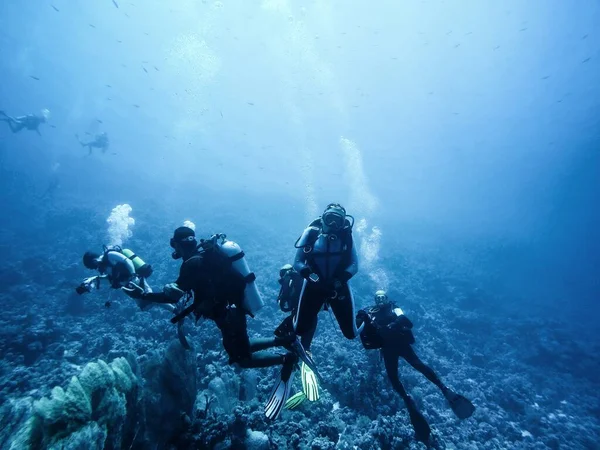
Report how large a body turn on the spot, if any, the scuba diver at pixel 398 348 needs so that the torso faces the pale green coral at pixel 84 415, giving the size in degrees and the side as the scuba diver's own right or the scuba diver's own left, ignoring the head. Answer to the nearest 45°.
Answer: approximately 45° to the scuba diver's own right

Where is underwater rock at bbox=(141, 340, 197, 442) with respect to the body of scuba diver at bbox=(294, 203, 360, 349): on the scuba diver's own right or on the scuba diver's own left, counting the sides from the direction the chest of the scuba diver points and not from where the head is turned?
on the scuba diver's own right

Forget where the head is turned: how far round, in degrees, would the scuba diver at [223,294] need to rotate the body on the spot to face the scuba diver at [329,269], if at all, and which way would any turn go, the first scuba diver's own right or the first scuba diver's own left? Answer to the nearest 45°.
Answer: approximately 180°

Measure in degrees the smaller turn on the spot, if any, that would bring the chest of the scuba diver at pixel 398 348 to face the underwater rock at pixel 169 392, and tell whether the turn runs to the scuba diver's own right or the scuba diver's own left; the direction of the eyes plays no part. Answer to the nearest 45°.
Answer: approximately 45° to the scuba diver's own right

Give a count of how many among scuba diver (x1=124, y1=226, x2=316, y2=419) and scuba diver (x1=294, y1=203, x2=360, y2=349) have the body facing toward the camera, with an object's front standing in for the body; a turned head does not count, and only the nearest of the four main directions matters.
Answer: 1

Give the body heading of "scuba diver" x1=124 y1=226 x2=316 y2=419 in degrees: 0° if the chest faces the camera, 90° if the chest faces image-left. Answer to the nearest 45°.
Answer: approximately 90°

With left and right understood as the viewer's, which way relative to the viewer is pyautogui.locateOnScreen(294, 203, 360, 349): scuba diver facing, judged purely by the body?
facing the viewer

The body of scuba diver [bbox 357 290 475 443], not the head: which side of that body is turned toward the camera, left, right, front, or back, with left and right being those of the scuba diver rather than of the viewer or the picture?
front

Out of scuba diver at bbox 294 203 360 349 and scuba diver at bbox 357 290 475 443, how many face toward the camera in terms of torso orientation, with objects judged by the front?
2

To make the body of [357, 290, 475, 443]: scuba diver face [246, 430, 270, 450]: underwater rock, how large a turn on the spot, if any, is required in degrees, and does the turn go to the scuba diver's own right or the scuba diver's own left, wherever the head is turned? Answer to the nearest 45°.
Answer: approximately 45° to the scuba diver's own right
